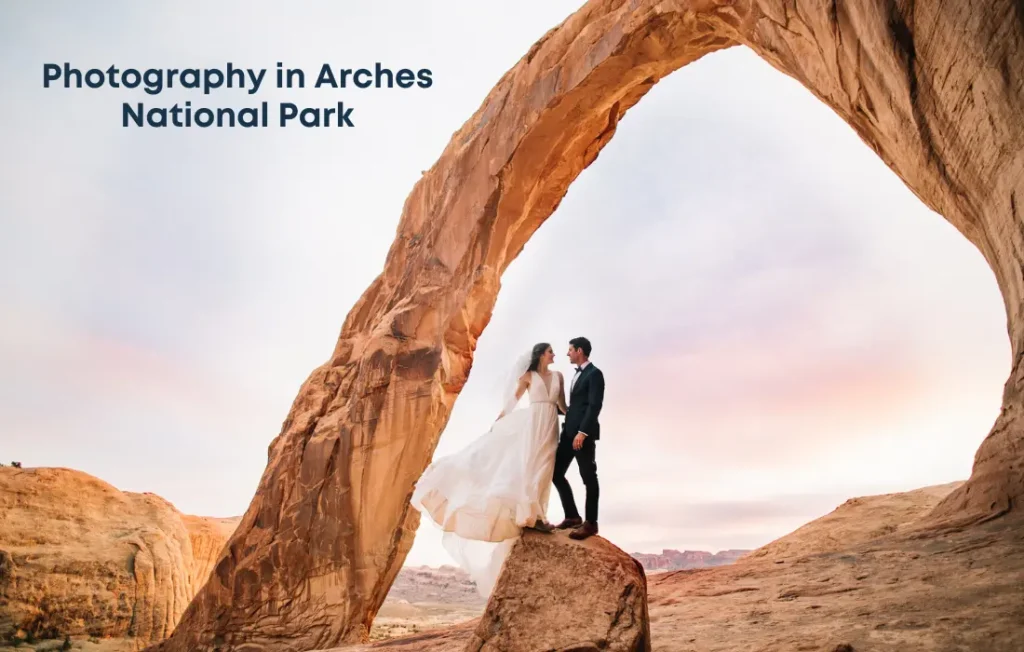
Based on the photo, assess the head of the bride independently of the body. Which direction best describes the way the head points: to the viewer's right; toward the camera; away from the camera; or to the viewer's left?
to the viewer's right

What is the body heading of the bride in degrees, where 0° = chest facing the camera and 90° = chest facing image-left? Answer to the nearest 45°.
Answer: approximately 315°

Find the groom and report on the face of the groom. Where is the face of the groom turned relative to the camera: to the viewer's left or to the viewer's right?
to the viewer's left

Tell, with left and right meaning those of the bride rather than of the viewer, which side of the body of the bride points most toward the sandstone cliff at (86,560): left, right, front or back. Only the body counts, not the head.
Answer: back
